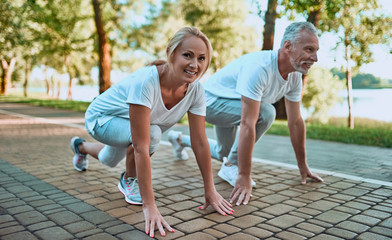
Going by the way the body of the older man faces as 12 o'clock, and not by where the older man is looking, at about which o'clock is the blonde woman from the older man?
The blonde woman is roughly at 3 o'clock from the older man.

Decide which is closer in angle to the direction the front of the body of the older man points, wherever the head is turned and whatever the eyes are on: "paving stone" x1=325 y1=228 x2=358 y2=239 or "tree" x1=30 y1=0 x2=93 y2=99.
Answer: the paving stone

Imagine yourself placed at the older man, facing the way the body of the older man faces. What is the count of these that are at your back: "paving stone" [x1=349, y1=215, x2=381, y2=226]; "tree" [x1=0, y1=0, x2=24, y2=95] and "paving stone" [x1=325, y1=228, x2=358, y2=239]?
1

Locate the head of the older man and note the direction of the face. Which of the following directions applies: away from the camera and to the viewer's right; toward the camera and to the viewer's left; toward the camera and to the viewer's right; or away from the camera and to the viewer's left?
toward the camera and to the viewer's right

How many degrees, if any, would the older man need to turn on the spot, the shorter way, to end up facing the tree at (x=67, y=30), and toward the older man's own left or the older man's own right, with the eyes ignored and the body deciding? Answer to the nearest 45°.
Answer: approximately 180°

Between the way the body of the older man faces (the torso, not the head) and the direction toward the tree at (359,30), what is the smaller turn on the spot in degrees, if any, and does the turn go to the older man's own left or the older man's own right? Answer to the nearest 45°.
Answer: approximately 135° to the older man's own left

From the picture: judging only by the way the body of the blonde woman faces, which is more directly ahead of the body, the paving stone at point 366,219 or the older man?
the paving stone

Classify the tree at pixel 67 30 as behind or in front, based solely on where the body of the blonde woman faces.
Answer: behind

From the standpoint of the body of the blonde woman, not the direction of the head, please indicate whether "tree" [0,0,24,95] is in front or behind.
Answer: behind

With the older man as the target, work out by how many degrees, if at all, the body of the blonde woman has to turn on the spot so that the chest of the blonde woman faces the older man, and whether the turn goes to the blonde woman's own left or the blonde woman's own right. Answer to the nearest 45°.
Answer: approximately 90° to the blonde woman's own left

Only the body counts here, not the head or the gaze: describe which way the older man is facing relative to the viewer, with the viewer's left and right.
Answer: facing the viewer and to the right of the viewer

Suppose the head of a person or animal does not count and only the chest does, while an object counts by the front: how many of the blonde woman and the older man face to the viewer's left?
0

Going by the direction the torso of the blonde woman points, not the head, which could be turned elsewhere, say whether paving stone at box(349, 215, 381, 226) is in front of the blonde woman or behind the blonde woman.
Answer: in front

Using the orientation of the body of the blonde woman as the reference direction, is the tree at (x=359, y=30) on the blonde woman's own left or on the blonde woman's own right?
on the blonde woman's own left

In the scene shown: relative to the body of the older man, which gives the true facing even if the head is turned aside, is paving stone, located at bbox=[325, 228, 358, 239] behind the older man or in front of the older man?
in front
